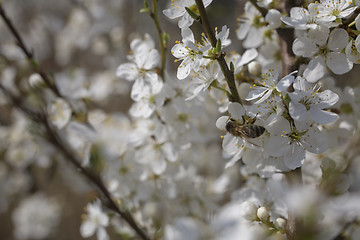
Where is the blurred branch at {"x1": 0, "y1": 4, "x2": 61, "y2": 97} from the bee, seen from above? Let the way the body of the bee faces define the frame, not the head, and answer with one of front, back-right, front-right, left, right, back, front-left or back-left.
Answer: front-right

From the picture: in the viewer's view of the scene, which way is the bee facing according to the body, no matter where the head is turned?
to the viewer's left
